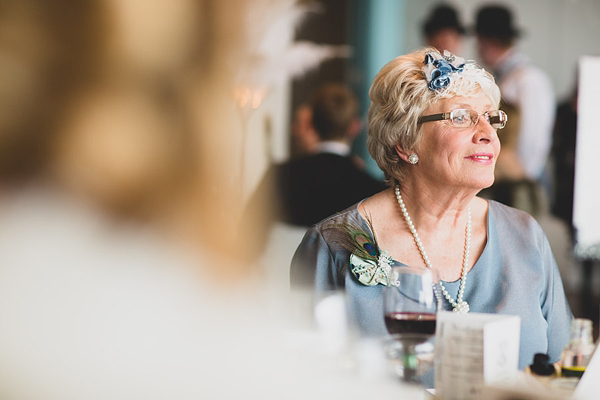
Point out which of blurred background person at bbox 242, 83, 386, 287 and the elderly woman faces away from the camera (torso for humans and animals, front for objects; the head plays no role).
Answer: the blurred background person

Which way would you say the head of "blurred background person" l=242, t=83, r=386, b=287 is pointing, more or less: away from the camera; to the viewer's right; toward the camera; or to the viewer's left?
away from the camera

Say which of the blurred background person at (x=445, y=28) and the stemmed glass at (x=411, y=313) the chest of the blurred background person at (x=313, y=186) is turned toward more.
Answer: the blurred background person

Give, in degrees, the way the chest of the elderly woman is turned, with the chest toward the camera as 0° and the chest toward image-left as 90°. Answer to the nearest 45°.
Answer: approximately 315°

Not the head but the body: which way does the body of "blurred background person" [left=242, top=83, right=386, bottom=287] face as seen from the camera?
away from the camera

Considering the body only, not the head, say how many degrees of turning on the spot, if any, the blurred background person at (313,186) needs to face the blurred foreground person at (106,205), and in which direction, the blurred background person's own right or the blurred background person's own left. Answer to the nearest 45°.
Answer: approximately 180°

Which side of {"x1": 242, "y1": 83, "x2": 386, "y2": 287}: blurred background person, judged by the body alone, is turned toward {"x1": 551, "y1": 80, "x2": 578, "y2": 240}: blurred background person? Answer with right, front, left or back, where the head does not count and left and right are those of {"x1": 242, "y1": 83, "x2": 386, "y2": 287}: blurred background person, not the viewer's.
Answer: right

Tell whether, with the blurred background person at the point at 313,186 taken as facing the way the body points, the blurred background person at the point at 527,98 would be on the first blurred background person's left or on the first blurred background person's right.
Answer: on the first blurred background person's right

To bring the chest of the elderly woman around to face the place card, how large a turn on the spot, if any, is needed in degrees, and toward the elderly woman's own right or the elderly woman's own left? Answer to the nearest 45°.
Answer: approximately 45° to the elderly woman's own right

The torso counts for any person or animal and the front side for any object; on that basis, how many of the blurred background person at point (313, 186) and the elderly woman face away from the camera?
1

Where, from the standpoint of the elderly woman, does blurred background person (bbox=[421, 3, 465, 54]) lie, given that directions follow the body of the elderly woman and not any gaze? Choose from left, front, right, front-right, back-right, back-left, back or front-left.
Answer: back-left

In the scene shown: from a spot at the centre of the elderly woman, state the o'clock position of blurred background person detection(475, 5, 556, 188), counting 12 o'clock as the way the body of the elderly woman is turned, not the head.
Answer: The blurred background person is roughly at 8 o'clock from the elderly woman.

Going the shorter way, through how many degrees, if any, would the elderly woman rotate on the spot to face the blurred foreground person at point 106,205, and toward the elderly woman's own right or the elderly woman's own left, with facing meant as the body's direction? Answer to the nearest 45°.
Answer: approximately 90° to the elderly woman's own right

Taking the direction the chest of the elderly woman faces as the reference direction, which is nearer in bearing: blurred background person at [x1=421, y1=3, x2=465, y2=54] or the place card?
the place card

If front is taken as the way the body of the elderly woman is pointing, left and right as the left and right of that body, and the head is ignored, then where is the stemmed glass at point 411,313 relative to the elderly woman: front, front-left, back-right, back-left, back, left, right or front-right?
front-right
